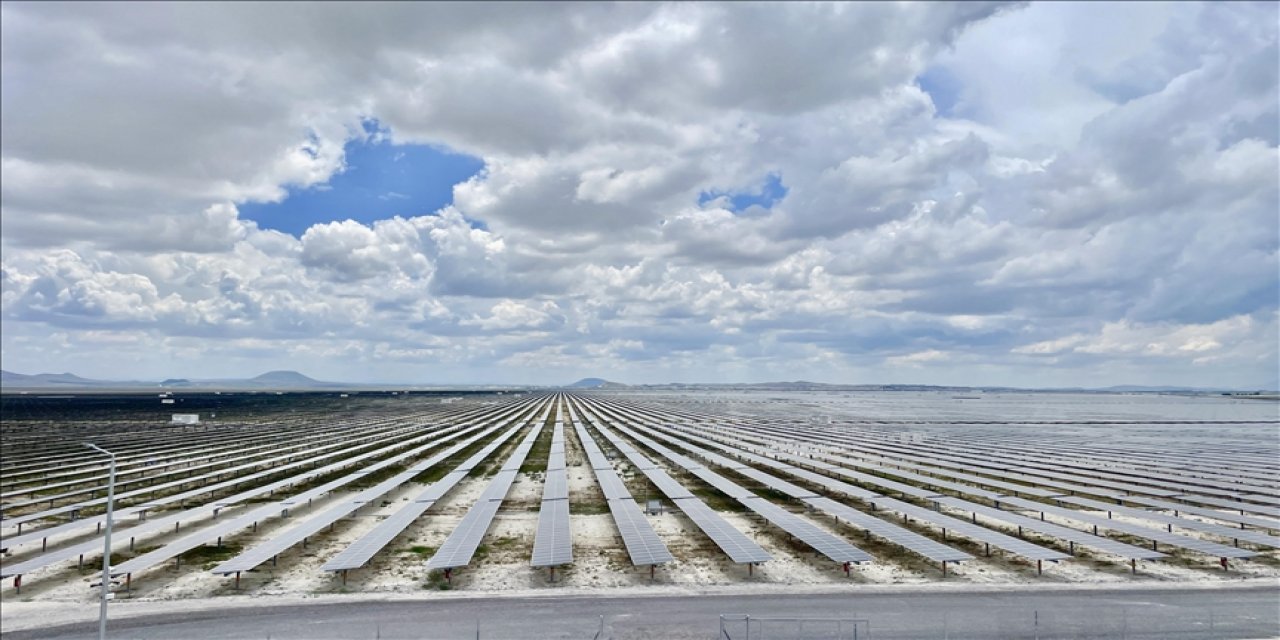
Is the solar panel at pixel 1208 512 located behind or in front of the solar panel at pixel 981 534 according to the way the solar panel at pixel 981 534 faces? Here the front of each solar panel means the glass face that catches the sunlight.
behind

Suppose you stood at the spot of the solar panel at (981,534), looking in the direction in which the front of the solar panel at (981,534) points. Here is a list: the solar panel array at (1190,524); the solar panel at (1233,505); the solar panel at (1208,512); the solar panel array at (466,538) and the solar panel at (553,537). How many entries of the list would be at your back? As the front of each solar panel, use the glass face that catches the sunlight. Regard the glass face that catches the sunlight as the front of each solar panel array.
3

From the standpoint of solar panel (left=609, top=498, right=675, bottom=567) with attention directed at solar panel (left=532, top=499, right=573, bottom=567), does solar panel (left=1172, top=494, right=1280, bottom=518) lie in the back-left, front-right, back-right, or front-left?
back-right

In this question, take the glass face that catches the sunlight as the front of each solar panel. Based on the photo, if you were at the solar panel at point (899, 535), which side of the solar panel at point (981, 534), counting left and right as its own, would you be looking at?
front

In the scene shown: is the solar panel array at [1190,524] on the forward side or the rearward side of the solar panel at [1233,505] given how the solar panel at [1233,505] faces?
on the forward side

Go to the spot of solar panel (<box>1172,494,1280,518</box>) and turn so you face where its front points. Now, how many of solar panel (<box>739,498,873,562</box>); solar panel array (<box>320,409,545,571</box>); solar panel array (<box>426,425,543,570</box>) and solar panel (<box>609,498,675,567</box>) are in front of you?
4

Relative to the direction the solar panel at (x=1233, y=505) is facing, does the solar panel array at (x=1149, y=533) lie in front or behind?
in front
